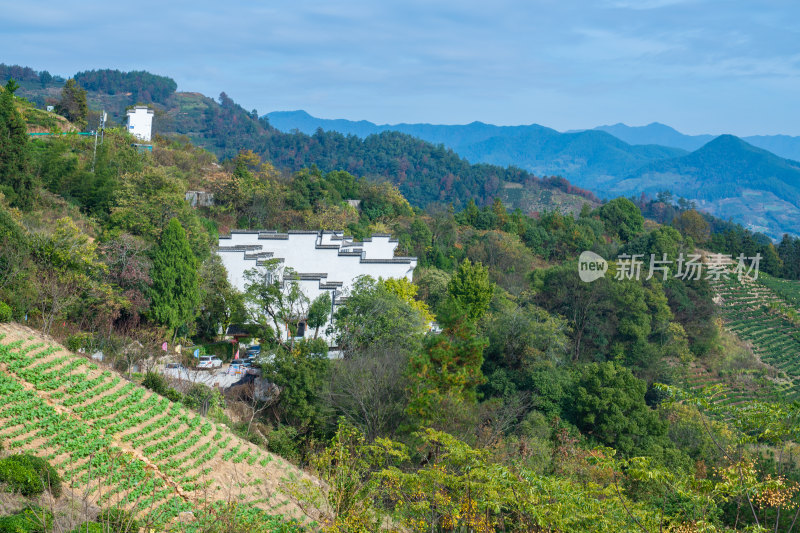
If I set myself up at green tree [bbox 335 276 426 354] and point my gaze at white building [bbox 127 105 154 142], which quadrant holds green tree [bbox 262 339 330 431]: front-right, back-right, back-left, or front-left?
back-left

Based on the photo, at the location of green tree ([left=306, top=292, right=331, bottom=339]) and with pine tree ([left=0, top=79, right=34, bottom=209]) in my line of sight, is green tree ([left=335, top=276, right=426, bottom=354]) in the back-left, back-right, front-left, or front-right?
back-left

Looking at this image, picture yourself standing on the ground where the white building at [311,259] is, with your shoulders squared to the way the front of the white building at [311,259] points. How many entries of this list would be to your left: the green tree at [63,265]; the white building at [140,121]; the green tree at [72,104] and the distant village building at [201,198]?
0

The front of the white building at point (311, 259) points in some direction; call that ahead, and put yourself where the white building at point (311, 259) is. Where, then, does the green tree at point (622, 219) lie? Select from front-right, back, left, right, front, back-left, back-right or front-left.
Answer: back-left

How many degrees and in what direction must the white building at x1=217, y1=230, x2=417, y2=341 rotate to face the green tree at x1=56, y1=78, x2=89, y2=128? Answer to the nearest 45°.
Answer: approximately 135° to its right

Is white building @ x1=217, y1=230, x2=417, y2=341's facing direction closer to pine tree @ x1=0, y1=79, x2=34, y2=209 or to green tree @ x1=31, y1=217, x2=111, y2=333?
the green tree

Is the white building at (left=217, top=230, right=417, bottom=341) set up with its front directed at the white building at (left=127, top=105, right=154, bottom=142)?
no

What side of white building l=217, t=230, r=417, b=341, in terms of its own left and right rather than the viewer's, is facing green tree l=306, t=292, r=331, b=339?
front

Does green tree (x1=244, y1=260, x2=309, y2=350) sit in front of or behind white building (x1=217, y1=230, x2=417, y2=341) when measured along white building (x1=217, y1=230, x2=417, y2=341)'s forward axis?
in front

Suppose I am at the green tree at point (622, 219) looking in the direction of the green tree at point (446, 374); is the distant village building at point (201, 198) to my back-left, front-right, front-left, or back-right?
front-right

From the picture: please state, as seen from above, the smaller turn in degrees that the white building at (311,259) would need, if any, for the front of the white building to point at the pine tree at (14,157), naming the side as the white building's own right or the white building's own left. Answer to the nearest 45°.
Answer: approximately 90° to the white building's own right

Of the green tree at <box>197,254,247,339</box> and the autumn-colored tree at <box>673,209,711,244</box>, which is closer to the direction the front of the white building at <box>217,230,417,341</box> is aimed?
the green tree

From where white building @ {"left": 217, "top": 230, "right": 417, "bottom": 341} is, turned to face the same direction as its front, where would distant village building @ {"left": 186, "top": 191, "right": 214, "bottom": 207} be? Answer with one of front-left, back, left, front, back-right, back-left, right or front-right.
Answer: back-right

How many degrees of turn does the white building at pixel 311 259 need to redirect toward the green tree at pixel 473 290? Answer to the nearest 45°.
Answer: approximately 90° to its left

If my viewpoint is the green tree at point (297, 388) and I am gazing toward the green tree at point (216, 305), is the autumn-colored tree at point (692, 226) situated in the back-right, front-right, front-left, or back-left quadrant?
front-right

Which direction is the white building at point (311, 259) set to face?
toward the camera

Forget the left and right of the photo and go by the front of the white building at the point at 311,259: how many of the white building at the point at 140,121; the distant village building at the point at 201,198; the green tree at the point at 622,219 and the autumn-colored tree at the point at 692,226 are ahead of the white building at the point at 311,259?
0

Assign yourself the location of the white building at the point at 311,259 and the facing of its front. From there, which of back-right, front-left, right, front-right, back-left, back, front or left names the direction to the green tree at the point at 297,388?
front
